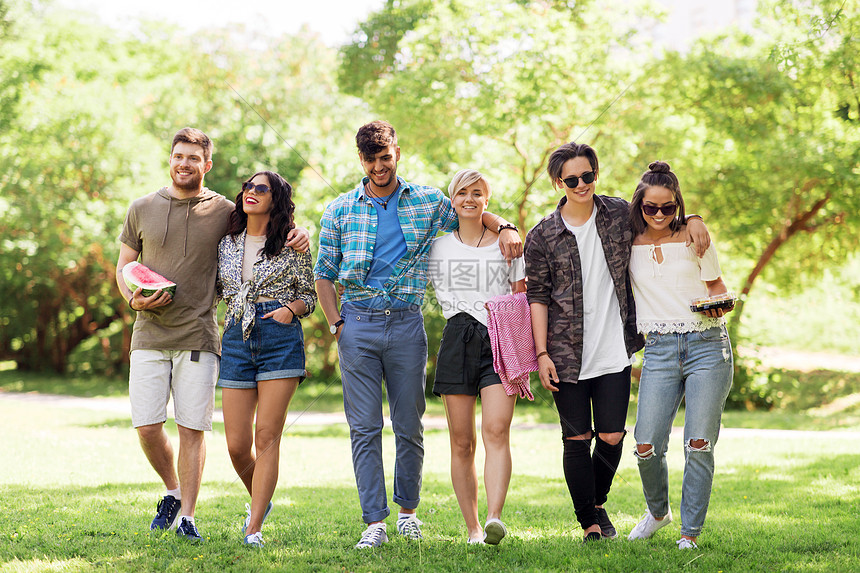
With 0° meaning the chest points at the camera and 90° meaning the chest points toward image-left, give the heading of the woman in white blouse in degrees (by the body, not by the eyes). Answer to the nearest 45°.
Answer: approximately 0°

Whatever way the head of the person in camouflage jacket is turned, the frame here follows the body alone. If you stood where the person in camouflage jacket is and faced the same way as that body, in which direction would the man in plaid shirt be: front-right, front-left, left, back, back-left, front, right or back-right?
right

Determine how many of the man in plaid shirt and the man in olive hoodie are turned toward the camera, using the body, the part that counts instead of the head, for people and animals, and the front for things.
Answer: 2

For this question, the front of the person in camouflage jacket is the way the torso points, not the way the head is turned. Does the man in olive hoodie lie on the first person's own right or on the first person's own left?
on the first person's own right

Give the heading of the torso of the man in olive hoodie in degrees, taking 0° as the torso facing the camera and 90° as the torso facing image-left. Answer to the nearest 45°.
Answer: approximately 0°

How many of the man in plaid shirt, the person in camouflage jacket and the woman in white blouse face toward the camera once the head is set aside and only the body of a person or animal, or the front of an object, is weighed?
3

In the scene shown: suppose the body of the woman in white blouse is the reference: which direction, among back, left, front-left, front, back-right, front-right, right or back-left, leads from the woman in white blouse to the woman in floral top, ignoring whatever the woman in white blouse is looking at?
right

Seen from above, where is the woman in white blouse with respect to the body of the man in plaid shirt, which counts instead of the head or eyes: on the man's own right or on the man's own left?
on the man's own left
